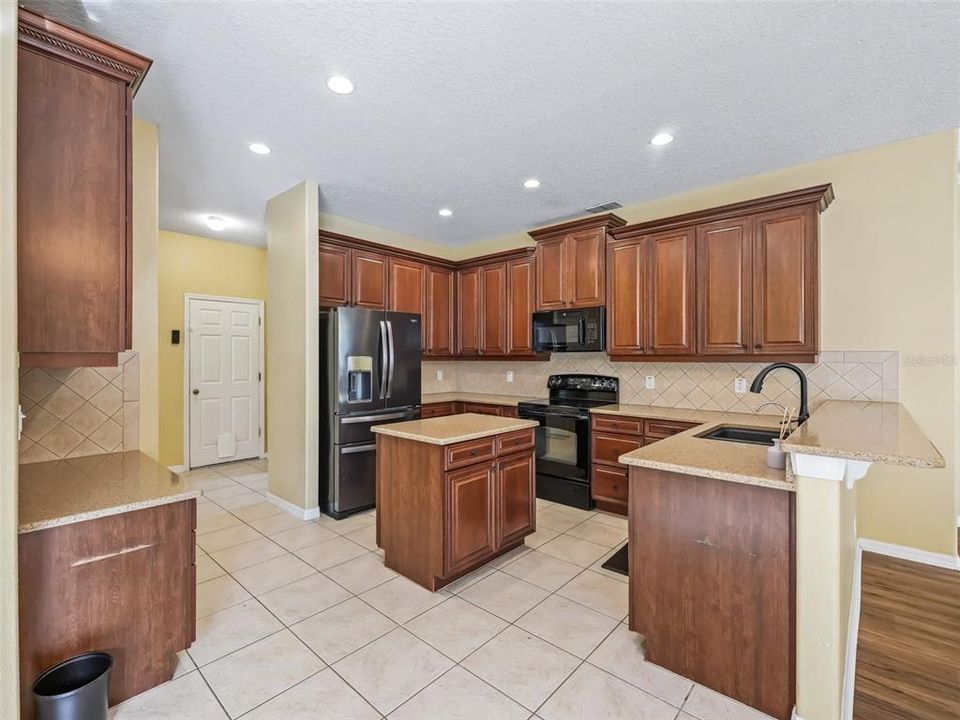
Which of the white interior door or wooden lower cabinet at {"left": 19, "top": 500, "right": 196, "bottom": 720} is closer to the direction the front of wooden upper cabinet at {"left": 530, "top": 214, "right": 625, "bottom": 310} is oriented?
the wooden lower cabinet

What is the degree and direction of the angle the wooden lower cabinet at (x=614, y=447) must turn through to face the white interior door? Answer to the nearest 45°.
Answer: approximately 45° to its right

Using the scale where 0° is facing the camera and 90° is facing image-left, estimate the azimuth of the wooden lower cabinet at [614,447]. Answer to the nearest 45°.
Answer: approximately 45°

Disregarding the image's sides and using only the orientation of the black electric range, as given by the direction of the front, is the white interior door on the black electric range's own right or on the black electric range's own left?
on the black electric range's own right

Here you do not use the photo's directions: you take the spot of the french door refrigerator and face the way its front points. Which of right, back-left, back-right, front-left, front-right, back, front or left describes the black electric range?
front-left

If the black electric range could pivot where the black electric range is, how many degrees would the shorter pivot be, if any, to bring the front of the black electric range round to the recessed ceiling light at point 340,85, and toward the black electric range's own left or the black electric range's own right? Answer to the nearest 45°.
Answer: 0° — it already faces it

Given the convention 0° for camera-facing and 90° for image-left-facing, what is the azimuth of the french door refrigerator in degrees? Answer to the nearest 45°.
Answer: approximately 315°
